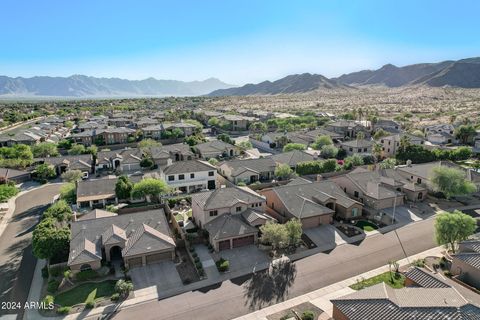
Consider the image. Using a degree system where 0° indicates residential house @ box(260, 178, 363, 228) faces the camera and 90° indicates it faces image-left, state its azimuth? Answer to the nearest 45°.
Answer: approximately 315°

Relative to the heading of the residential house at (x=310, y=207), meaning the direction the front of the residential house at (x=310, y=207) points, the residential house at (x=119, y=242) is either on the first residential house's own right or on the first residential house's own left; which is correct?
on the first residential house's own right

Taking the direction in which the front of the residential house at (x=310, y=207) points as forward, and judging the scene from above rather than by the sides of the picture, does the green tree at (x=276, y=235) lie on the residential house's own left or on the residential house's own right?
on the residential house's own right

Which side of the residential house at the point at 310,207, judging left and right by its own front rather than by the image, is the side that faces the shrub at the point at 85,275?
right

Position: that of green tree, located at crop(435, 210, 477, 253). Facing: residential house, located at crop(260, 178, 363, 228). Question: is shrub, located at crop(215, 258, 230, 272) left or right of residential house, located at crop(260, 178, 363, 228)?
left

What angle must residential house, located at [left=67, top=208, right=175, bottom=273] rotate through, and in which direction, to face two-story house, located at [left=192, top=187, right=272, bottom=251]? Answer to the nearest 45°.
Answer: approximately 90° to its left

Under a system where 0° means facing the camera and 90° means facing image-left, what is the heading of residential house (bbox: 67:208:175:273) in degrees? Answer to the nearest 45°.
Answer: approximately 0°

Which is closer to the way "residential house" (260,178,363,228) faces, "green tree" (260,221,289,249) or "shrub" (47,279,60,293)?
the green tree

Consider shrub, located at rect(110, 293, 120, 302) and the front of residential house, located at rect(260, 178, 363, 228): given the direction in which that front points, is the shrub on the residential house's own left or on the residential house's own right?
on the residential house's own right

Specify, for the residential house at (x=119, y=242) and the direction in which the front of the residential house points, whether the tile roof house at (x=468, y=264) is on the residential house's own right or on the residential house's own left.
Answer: on the residential house's own left

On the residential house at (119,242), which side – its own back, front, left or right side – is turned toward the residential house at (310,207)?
left

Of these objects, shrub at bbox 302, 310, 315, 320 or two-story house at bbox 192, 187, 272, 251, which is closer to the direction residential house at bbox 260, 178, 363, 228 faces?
the shrub
